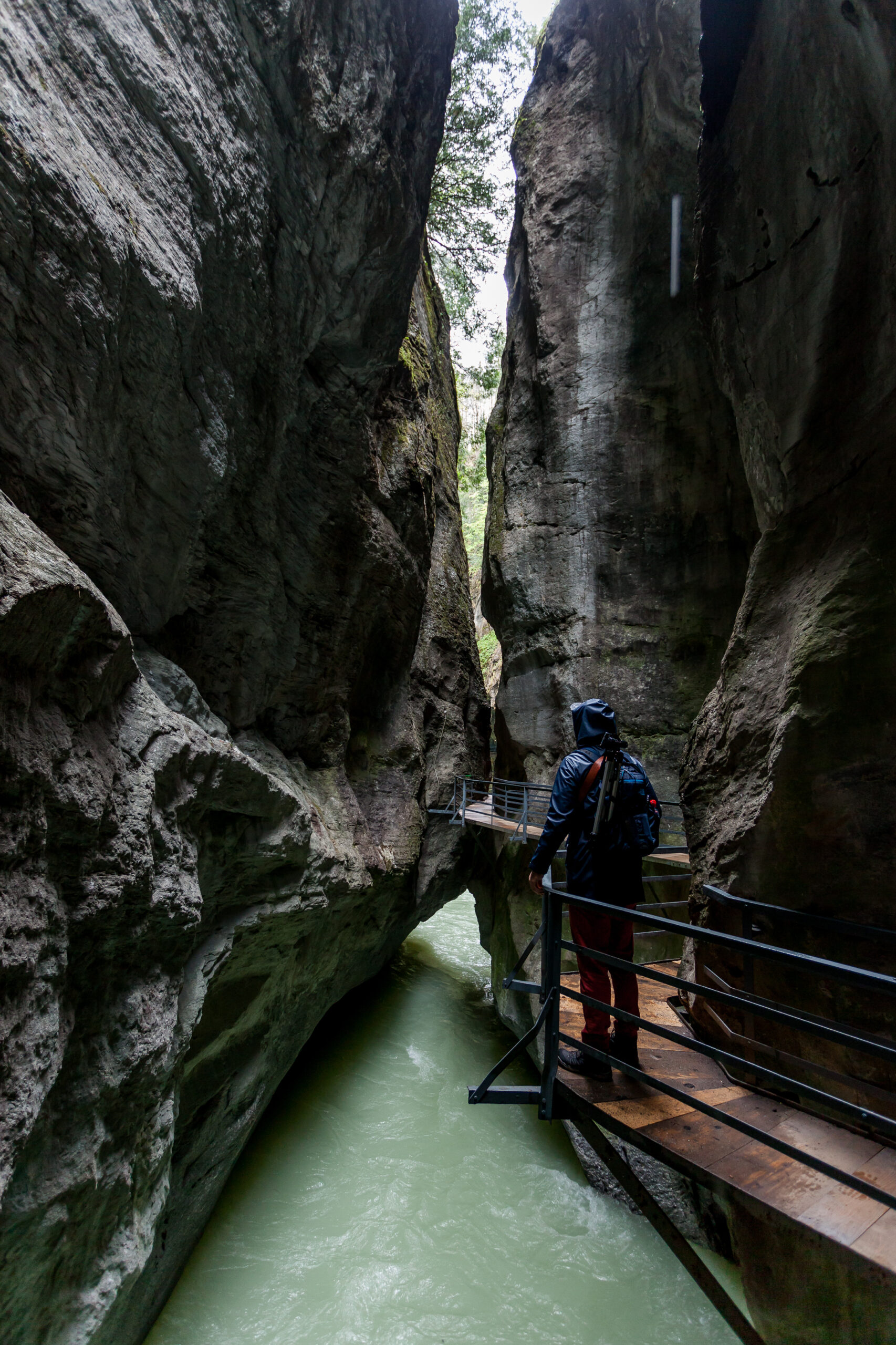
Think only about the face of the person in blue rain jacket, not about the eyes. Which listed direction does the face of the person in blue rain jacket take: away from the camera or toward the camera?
away from the camera

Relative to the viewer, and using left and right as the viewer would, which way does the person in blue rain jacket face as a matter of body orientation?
facing away from the viewer and to the left of the viewer
